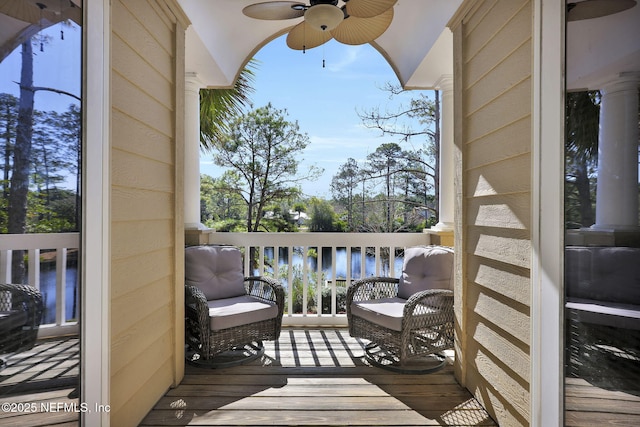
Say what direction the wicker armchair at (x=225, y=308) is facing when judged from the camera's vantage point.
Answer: facing the viewer and to the right of the viewer

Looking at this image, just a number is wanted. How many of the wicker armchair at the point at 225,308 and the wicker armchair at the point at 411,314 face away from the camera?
0

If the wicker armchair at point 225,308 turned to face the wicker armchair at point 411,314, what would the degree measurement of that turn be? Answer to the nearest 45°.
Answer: approximately 45° to its left

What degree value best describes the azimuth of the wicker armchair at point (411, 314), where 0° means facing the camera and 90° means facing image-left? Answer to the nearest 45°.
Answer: approximately 45°
